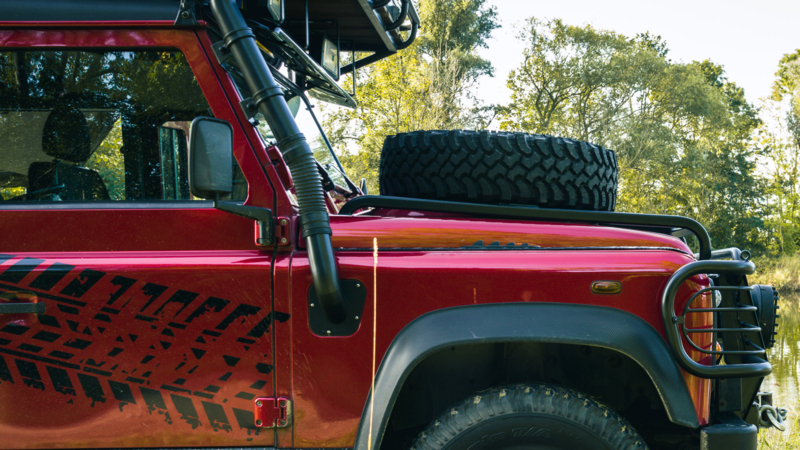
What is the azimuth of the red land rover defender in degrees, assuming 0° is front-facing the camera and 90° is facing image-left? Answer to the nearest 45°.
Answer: approximately 270°

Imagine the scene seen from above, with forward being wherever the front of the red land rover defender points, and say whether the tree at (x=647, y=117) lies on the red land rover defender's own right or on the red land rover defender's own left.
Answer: on the red land rover defender's own left
